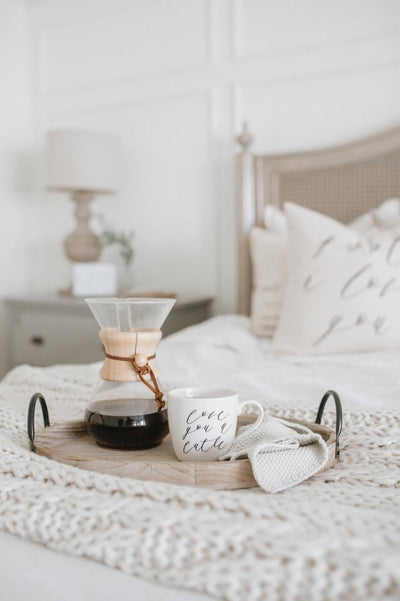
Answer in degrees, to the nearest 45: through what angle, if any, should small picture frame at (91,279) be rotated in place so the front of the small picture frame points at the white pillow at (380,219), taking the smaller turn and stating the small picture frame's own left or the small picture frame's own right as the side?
approximately 45° to the small picture frame's own left

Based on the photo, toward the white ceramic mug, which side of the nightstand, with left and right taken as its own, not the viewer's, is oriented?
front

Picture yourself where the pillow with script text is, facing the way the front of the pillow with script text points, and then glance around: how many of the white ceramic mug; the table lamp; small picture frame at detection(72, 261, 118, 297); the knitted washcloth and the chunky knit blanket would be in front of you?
3

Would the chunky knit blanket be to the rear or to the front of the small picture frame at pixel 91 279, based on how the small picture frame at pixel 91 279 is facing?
to the front

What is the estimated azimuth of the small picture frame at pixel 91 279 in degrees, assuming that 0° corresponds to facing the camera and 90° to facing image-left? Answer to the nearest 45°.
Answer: approximately 0°

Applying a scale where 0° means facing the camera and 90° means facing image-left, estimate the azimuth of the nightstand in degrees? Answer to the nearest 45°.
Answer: approximately 0°

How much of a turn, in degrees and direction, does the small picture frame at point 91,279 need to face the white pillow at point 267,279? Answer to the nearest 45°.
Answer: approximately 45° to its left

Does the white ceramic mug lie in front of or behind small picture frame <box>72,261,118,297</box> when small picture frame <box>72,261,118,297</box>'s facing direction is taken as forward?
in front

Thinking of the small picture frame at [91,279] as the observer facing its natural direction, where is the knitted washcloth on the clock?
The knitted washcloth is roughly at 12 o'clock from the small picture frame.
